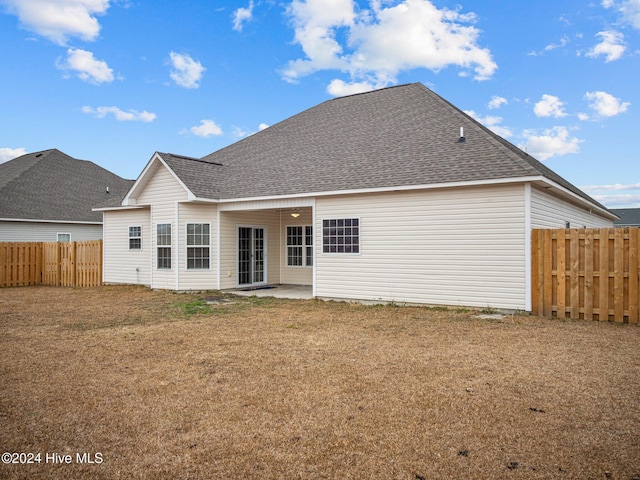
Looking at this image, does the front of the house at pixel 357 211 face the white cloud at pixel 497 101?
yes

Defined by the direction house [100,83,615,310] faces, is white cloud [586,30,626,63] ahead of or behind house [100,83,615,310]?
ahead

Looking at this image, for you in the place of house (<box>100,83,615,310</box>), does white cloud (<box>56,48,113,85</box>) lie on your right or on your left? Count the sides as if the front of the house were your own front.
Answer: on your left

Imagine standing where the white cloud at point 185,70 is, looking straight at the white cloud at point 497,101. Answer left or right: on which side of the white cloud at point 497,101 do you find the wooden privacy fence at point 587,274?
right

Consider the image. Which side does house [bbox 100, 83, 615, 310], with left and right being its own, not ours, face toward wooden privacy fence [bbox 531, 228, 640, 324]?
right

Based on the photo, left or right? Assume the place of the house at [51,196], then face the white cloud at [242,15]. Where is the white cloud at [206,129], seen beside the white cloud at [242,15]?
left

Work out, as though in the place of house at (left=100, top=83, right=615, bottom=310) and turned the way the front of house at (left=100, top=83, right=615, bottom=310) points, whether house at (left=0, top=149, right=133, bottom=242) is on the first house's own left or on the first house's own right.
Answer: on the first house's own left

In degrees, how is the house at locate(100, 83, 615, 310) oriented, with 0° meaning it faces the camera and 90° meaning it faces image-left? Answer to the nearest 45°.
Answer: approximately 225°
